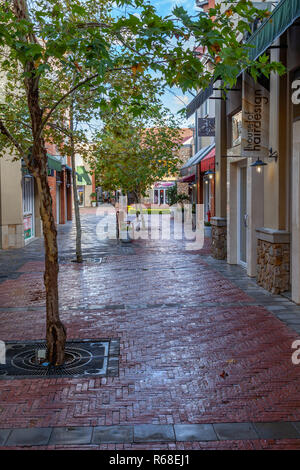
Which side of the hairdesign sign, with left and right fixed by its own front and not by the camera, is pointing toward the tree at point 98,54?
front
